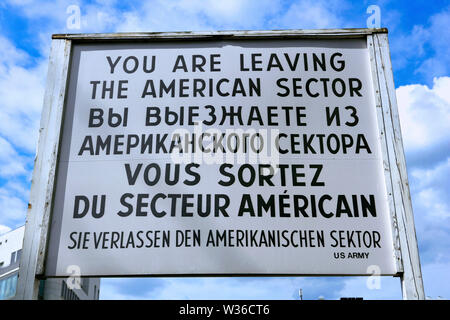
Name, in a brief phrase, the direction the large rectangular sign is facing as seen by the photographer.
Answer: facing the viewer

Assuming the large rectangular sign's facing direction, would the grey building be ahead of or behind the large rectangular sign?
behind
